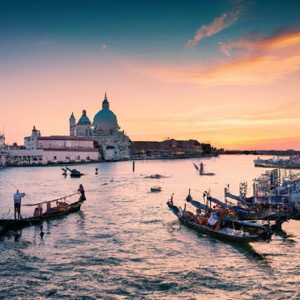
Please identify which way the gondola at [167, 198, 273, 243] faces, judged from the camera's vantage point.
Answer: facing away from the viewer and to the left of the viewer

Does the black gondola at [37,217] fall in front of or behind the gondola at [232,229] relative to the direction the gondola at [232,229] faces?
in front
